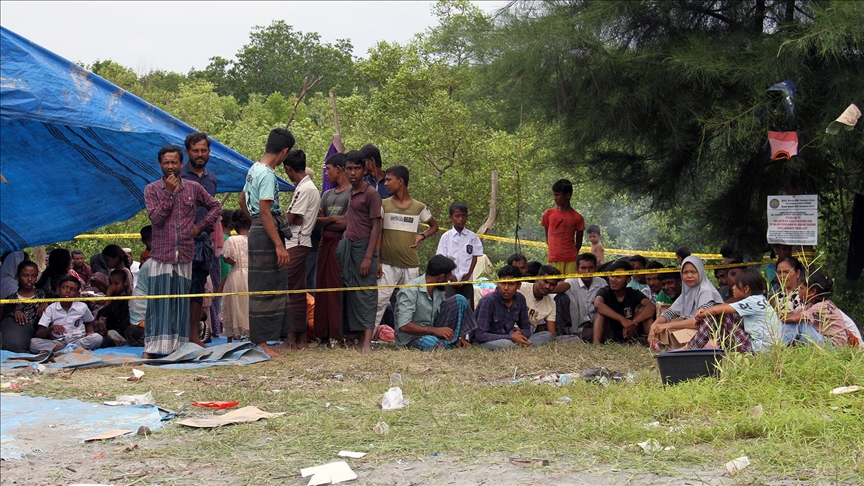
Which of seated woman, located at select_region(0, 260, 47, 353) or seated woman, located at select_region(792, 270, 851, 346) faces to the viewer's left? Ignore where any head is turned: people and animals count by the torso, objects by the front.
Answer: seated woman, located at select_region(792, 270, 851, 346)

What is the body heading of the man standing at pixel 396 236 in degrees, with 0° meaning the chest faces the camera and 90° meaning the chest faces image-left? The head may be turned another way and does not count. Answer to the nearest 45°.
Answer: approximately 45°

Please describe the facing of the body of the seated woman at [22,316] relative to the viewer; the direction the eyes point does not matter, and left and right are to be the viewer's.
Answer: facing the viewer

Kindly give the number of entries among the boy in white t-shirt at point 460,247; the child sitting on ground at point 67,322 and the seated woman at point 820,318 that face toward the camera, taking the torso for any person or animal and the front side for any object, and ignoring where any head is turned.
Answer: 2

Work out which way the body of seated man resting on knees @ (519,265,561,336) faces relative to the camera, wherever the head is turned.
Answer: toward the camera

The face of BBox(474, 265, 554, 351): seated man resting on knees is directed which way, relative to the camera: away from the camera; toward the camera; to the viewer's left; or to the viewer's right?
toward the camera

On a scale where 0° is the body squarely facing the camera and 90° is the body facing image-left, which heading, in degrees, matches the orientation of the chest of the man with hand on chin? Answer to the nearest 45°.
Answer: approximately 0°

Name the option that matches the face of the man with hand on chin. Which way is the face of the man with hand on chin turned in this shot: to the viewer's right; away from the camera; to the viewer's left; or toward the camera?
toward the camera

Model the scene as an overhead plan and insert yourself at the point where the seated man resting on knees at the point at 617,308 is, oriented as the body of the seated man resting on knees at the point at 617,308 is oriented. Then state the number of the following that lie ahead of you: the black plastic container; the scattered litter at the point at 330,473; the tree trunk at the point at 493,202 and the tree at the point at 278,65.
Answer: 2

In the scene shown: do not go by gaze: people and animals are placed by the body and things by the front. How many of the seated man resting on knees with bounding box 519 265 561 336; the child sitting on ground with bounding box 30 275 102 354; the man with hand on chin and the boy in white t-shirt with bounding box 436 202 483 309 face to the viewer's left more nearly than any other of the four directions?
0

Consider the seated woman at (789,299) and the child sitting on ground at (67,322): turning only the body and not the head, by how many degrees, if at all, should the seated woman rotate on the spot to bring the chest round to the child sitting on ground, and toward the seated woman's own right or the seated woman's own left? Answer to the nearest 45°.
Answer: approximately 45° to the seated woman's own right

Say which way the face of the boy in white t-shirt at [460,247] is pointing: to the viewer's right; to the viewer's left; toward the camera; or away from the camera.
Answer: toward the camera

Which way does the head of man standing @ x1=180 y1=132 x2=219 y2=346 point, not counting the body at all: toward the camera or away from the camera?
toward the camera
